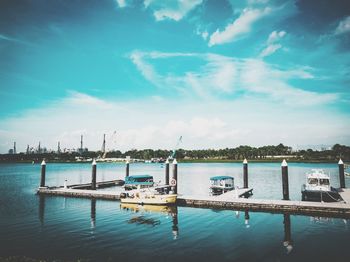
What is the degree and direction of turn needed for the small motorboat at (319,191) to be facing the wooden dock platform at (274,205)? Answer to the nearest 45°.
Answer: approximately 90° to its right

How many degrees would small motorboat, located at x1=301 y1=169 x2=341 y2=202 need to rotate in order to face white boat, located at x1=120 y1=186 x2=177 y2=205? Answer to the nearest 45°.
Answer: approximately 90° to its right

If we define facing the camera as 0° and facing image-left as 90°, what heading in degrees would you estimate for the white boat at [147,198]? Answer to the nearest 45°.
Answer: approximately 270°

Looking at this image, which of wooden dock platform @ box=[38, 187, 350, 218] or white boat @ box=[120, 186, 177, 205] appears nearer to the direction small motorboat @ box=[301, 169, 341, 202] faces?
the wooden dock platform

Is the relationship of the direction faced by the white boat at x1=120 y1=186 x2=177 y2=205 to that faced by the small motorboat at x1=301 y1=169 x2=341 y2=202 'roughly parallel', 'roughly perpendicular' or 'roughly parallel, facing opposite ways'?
roughly perpendicular

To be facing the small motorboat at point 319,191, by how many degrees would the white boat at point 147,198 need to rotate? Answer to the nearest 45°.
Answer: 0° — it already faces it

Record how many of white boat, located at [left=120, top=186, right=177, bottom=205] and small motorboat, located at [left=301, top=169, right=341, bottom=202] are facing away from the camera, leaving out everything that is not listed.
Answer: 0

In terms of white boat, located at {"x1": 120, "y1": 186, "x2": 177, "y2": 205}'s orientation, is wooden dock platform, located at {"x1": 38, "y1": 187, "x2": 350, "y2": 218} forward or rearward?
forward
